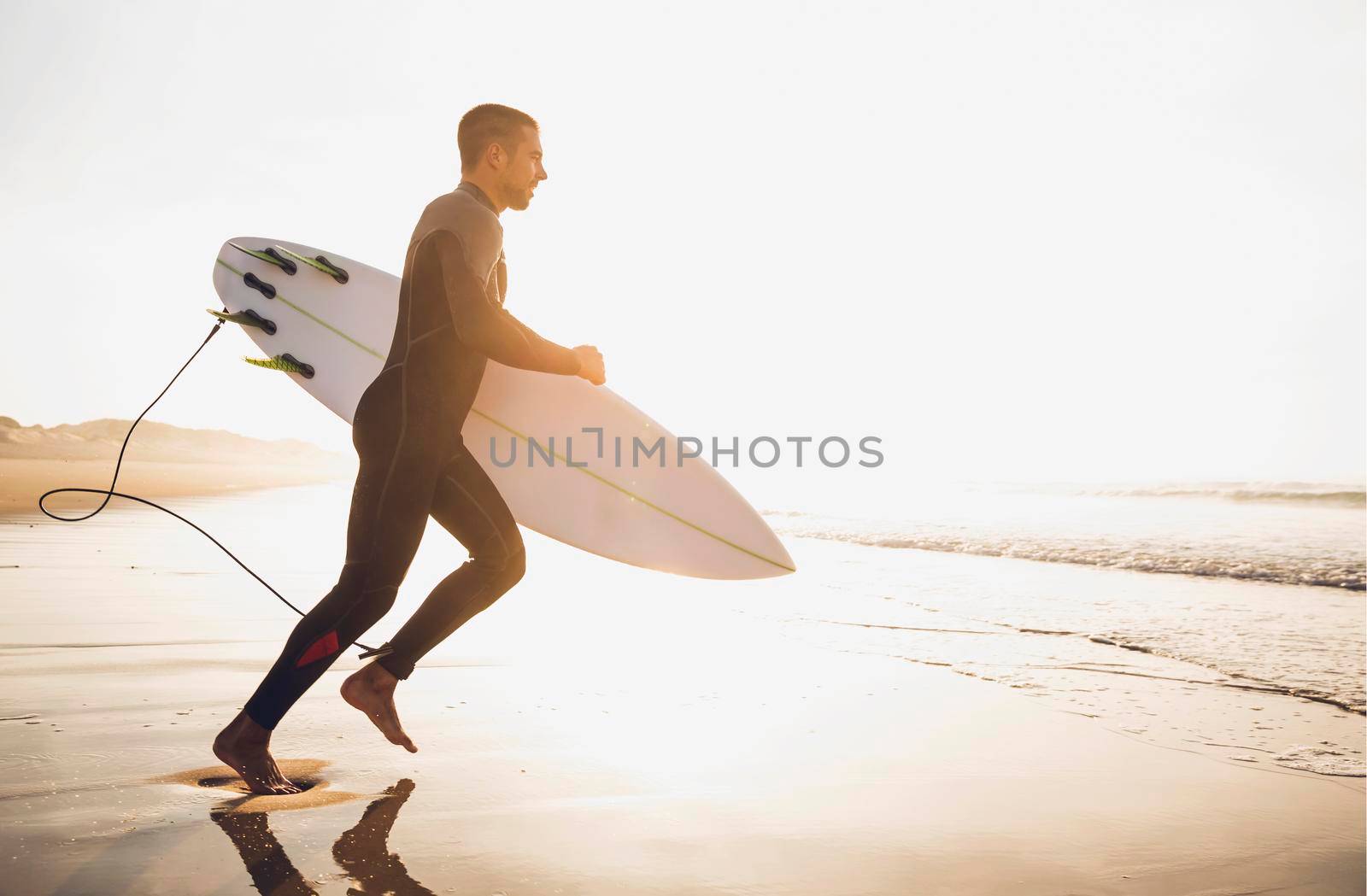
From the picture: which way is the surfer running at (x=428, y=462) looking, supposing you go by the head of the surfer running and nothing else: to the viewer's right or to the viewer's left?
to the viewer's right

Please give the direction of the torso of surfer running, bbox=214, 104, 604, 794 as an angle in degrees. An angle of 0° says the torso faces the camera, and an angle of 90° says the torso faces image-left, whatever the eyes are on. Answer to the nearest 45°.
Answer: approximately 270°
